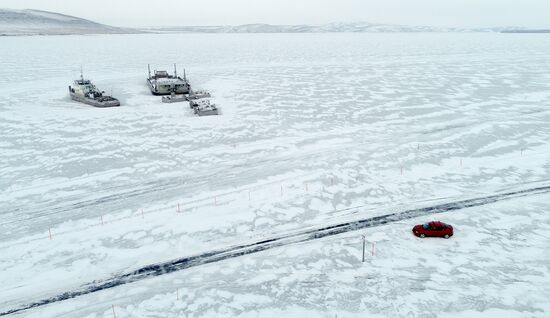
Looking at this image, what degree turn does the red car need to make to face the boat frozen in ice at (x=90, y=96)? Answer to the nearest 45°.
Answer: approximately 45° to its right

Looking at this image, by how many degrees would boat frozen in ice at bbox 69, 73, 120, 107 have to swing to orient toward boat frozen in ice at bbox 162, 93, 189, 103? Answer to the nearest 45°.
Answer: approximately 45° to its left

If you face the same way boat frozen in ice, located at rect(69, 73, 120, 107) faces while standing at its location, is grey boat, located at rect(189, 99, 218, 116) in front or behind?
in front

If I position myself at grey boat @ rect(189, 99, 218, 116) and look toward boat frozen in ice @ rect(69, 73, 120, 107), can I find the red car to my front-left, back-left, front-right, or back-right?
back-left

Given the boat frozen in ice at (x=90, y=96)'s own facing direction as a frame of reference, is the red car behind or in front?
in front

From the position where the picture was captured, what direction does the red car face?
facing to the left of the viewer
